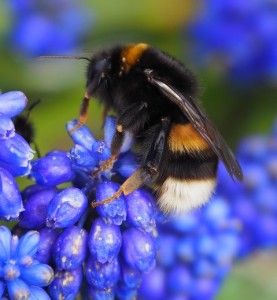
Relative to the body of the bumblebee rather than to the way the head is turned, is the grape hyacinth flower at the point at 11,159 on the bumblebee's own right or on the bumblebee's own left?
on the bumblebee's own left

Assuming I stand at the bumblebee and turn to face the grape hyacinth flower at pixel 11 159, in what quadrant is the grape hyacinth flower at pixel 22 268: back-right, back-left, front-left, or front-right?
front-left

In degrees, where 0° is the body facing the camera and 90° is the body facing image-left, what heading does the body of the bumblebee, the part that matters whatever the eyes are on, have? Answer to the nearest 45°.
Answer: approximately 90°

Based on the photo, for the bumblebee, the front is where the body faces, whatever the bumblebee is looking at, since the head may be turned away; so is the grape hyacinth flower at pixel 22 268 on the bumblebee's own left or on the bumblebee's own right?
on the bumblebee's own left

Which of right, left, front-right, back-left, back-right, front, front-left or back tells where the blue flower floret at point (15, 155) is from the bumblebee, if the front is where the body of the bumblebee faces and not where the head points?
front-left
